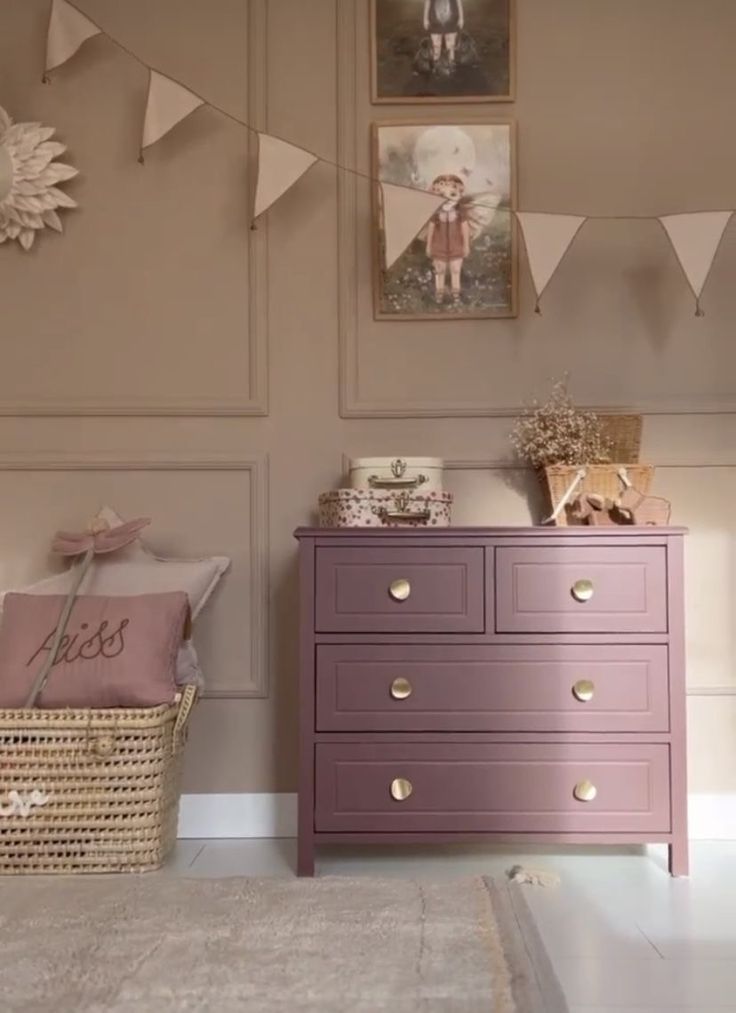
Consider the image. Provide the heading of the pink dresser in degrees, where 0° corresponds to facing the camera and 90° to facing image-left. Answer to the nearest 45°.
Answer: approximately 0°

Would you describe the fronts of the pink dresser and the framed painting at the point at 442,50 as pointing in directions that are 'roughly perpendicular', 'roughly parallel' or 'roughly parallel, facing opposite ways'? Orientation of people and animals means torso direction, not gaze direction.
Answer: roughly parallel

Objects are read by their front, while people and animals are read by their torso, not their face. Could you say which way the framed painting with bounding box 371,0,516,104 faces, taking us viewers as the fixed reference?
facing the viewer

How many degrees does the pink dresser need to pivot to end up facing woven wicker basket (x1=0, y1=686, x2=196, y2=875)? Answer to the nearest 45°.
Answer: approximately 90° to its right

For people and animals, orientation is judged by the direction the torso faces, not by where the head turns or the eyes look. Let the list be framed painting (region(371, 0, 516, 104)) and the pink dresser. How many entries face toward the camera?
2

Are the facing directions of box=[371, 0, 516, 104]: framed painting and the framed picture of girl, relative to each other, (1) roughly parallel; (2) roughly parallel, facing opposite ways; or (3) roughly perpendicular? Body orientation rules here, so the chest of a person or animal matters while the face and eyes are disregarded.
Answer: roughly parallel

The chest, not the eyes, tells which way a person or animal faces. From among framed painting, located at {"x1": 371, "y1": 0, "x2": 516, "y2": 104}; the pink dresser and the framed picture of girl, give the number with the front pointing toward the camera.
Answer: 3

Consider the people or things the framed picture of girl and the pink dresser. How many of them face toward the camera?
2

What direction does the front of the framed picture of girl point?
toward the camera
